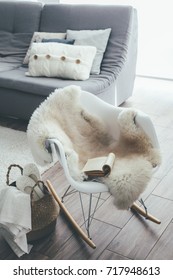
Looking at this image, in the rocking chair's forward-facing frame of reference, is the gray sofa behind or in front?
behind

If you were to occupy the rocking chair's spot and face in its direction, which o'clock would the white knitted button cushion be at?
The white knitted button cushion is roughly at 7 o'clock from the rocking chair.

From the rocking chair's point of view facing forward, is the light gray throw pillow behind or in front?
behind

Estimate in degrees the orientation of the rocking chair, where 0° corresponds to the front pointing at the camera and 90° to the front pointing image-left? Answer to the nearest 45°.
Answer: approximately 315°
